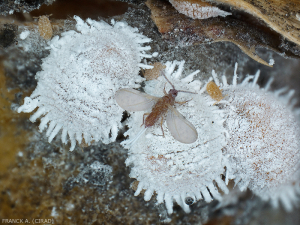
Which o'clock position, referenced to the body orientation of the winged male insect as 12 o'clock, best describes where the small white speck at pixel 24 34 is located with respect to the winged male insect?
The small white speck is roughly at 8 o'clock from the winged male insect.

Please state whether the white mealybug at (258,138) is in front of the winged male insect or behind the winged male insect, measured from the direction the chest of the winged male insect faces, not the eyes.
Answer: in front

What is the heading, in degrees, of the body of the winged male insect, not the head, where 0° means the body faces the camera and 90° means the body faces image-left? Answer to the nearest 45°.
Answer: approximately 225°

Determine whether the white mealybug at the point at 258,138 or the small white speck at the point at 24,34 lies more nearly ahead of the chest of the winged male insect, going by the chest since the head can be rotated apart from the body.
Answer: the white mealybug
